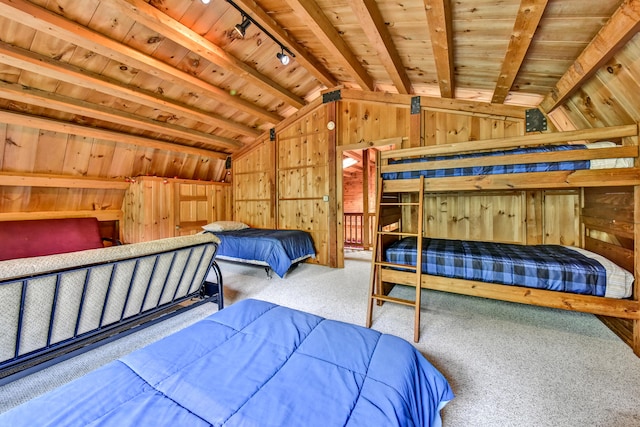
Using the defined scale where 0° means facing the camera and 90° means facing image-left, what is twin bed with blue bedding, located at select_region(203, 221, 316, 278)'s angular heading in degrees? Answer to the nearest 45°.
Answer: approximately 315°

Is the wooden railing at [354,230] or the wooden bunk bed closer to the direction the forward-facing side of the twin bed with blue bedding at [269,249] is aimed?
the wooden bunk bed

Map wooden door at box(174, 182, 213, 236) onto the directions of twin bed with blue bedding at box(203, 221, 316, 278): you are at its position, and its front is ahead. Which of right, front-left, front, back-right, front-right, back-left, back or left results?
back

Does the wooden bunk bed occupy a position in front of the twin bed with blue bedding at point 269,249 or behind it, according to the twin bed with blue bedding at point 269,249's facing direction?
in front

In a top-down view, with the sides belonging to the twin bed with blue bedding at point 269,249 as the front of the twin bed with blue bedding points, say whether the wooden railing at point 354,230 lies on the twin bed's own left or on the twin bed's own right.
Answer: on the twin bed's own left
